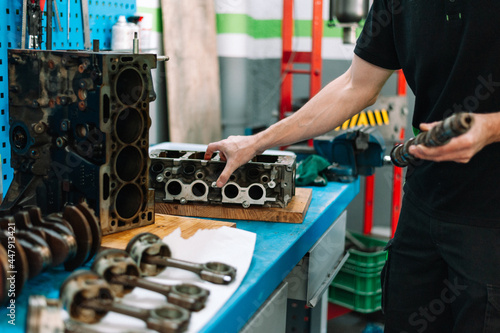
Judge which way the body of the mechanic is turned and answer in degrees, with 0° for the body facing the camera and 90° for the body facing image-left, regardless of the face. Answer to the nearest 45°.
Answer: approximately 45°

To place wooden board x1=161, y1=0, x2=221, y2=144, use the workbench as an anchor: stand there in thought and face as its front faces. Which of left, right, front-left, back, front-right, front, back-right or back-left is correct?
back-left

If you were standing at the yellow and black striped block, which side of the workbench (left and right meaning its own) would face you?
left

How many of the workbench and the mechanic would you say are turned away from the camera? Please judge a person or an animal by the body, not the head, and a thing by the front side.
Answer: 0

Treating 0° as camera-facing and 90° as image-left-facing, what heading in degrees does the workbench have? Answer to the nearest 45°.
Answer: approximately 315°

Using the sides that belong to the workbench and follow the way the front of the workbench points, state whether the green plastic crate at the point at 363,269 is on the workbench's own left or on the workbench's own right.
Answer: on the workbench's own left

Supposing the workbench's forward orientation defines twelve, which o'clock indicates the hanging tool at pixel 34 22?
The hanging tool is roughly at 6 o'clock from the workbench.

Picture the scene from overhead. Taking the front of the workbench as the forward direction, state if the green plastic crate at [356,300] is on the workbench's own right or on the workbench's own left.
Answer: on the workbench's own left

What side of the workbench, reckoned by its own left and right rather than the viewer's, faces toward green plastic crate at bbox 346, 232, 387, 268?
left
